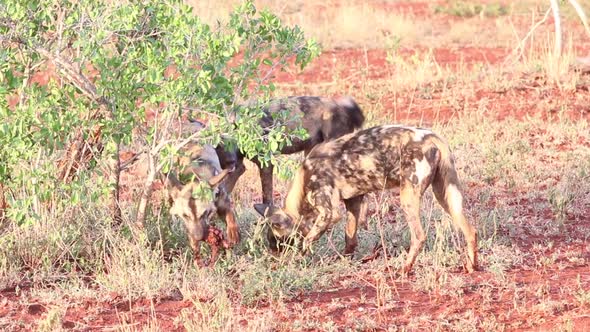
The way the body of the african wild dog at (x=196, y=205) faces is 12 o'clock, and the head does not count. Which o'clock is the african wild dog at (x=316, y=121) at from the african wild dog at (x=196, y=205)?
the african wild dog at (x=316, y=121) is roughly at 7 o'clock from the african wild dog at (x=196, y=205).

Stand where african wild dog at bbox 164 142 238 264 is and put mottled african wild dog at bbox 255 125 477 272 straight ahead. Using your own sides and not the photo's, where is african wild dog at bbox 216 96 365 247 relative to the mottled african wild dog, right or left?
left

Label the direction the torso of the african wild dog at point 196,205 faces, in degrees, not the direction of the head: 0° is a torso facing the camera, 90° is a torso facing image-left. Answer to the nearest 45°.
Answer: approximately 0°

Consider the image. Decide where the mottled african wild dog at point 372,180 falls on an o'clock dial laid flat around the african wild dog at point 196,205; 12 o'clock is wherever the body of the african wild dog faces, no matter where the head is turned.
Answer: The mottled african wild dog is roughly at 9 o'clock from the african wild dog.
